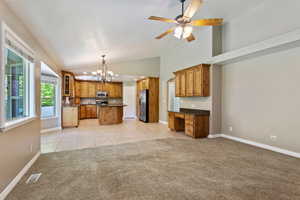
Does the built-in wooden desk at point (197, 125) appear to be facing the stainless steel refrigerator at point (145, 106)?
no

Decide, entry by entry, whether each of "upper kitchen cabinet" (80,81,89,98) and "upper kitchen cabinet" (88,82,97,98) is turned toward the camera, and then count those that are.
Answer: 2

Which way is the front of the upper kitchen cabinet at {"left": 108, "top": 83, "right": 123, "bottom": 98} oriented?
toward the camera

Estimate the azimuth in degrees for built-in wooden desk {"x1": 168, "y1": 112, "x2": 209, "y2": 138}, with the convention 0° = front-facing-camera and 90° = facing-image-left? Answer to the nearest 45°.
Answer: approximately 45°

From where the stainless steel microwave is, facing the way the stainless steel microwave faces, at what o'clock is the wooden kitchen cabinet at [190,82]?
The wooden kitchen cabinet is roughly at 11 o'clock from the stainless steel microwave.

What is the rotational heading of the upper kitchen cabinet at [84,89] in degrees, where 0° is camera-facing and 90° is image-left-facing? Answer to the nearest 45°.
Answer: approximately 0°

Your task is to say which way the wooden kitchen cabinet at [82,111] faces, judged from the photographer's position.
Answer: facing the viewer

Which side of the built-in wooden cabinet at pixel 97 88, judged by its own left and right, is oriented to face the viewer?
front

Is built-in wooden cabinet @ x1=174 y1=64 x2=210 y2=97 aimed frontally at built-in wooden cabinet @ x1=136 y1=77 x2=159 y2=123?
no

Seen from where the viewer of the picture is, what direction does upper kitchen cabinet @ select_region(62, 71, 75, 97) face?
facing the viewer and to the right of the viewer

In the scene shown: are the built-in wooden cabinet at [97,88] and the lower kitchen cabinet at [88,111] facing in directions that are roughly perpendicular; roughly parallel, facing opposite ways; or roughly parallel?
roughly parallel
